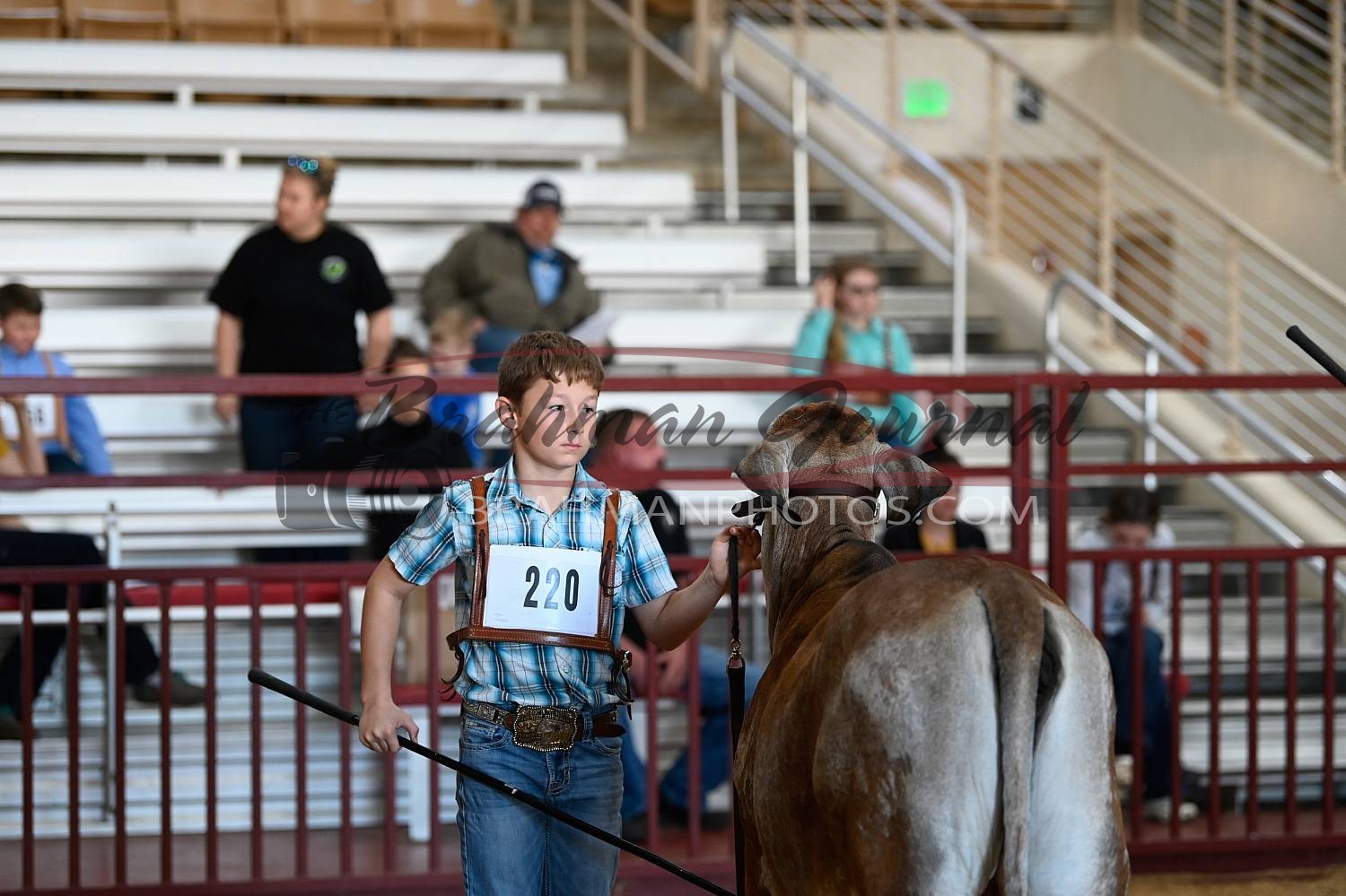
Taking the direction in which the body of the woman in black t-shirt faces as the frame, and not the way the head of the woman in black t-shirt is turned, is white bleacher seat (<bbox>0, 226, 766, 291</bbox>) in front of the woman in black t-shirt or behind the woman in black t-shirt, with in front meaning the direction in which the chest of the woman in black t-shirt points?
behind

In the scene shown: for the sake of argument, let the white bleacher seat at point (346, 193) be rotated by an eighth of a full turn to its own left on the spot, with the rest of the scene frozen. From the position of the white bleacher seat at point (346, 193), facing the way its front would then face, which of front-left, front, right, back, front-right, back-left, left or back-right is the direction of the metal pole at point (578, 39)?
left

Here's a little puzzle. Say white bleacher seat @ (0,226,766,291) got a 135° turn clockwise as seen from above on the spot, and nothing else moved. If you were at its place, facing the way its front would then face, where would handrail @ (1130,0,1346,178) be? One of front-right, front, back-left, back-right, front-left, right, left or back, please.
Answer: back-right

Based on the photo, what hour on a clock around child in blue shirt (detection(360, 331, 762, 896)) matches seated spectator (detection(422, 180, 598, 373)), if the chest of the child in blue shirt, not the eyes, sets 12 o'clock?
The seated spectator is roughly at 6 o'clock from the child in blue shirt.

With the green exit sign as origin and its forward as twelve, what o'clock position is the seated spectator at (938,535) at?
The seated spectator is roughly at 12 o'clock from the green exit sign.

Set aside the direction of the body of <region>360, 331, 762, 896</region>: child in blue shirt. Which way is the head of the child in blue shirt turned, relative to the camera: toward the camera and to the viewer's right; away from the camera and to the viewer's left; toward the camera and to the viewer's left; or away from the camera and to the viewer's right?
toward the camera and to the viewer's right

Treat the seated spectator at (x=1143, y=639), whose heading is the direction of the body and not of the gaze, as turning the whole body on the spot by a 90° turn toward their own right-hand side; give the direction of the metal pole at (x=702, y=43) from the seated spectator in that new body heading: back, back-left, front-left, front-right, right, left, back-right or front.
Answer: front-right
